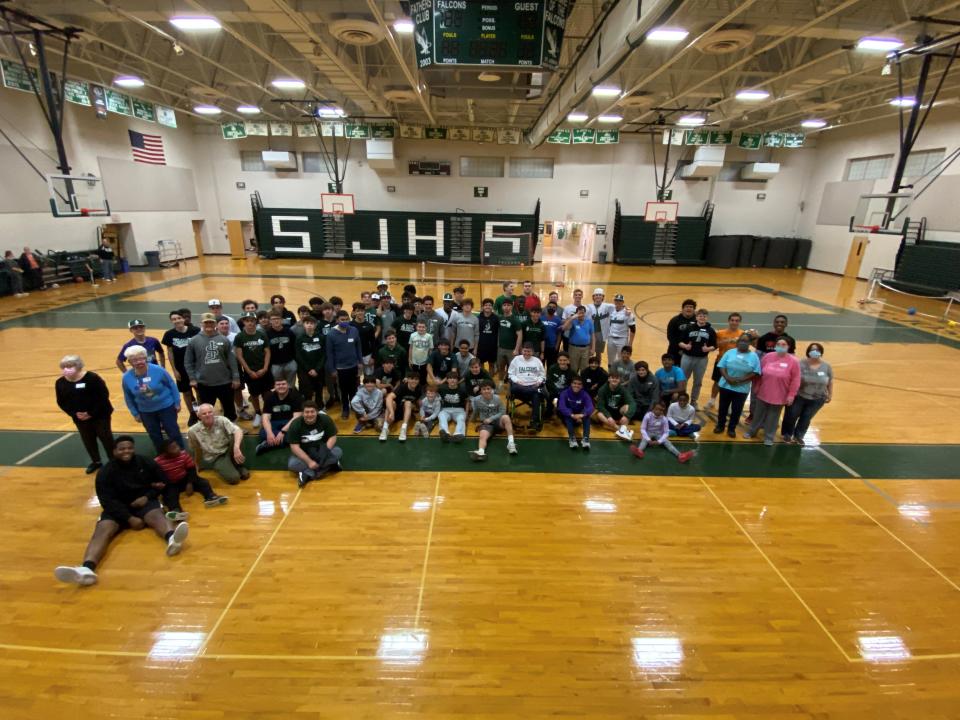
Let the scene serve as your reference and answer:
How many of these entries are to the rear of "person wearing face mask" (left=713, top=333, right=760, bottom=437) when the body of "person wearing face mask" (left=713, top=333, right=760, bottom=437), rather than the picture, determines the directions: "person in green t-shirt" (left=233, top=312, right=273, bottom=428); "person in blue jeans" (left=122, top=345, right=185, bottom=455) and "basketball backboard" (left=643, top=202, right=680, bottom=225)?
1

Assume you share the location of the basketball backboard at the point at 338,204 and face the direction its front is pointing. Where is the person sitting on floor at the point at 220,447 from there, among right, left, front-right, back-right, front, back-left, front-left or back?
front

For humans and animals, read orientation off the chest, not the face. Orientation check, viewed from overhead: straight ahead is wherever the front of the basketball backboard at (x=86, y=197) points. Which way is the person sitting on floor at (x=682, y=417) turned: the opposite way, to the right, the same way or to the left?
to the right

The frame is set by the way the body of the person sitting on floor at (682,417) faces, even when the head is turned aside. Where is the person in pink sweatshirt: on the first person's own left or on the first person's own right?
on the first person's own left

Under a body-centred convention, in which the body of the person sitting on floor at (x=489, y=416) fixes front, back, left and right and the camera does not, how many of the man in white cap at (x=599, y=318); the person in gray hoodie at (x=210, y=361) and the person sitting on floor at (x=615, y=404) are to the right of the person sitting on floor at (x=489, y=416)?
1

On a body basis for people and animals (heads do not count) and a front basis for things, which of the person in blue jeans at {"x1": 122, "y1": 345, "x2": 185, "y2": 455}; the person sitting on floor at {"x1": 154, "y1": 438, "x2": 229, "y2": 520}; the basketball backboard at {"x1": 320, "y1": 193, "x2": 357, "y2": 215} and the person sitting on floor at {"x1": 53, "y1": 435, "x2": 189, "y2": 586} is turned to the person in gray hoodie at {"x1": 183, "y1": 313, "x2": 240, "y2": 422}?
the basketball backboard

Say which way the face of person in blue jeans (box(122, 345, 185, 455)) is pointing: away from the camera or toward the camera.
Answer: toward the camera

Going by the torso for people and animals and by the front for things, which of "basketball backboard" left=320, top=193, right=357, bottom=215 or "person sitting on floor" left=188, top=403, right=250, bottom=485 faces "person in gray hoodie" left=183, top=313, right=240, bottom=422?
the basketball backboard

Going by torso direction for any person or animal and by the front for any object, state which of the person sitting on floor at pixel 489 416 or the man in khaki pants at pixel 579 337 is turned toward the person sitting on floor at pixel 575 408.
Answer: the man in khaki pants

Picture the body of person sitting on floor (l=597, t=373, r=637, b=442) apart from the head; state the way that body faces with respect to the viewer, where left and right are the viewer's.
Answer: facing the viewer

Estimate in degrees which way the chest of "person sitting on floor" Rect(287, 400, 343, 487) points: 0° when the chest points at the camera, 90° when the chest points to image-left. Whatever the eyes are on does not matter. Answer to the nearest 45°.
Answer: approximately 0°

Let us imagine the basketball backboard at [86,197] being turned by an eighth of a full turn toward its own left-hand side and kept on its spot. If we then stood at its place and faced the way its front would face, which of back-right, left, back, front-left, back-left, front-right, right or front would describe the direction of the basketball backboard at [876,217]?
front-right

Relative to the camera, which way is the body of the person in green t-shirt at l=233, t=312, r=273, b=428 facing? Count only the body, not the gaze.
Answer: toward the camera

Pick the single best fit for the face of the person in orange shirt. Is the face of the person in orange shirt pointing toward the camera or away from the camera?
toward the camera

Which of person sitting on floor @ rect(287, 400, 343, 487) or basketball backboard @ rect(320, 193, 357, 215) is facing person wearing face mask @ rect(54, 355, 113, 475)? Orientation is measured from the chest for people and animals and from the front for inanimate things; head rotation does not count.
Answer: the basketball backboard

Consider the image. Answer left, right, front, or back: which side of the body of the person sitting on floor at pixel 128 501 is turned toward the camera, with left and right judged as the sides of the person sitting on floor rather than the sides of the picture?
front

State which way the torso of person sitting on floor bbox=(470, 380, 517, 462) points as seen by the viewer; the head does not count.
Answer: toward the camera

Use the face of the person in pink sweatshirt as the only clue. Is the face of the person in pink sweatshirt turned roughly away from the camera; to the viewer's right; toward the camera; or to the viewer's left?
toward the camera

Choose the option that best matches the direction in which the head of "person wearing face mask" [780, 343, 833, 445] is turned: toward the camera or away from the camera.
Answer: toward the camera

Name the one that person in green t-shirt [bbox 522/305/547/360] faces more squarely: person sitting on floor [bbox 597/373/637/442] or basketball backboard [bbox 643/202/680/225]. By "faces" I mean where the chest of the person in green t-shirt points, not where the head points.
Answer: the person sitting on floor
